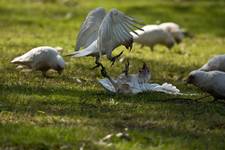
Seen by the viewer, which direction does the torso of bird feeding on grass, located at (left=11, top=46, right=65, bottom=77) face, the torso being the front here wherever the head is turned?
to the viewer's right

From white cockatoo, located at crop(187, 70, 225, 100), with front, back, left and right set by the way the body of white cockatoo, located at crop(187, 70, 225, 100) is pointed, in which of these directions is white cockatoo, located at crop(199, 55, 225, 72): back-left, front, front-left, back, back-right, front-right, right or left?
right

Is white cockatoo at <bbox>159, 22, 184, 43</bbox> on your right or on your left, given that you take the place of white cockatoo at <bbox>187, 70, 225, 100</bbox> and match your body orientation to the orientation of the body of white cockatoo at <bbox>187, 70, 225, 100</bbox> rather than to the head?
on your right

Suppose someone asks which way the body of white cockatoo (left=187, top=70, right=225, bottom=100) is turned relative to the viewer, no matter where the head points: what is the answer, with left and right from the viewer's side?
facing to the left of the viewer

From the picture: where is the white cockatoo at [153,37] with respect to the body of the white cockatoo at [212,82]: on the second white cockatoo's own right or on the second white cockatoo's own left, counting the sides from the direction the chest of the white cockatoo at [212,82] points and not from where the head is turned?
on the second white cockatoo's own right

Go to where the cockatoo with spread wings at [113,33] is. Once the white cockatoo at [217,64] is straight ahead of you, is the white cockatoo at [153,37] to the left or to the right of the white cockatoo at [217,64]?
left

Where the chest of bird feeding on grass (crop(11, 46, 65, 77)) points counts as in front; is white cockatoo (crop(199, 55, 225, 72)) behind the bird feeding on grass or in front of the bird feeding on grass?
in front

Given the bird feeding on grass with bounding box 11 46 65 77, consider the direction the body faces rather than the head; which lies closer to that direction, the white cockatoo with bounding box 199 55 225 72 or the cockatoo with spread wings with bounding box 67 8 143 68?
the white cockatoo
